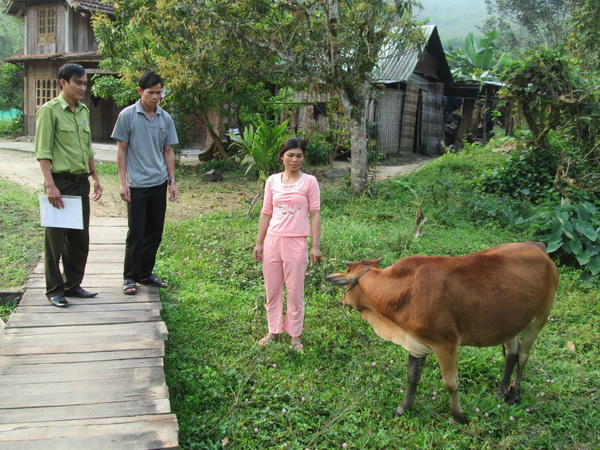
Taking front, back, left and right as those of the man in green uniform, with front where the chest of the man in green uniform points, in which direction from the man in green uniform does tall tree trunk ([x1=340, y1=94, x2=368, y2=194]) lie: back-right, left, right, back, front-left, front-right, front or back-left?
left

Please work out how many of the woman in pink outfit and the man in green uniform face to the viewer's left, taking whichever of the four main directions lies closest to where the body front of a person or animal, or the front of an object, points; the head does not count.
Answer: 0

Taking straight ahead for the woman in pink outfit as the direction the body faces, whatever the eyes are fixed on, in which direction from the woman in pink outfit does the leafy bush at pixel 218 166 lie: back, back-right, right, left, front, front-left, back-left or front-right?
back

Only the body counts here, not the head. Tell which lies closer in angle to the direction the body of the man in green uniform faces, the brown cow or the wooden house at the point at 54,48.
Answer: the brown cow

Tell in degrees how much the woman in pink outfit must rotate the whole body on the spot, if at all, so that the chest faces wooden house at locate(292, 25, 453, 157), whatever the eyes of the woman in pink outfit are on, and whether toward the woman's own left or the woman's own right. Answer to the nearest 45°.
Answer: approximately 180°

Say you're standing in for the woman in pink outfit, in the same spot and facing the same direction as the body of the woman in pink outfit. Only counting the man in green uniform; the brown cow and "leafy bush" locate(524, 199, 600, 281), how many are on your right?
1

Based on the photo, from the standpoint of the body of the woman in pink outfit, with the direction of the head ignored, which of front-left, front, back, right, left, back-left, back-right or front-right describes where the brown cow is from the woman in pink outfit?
front-left

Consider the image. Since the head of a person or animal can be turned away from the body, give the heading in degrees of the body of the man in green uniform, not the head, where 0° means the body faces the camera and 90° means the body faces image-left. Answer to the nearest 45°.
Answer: approximately 315°

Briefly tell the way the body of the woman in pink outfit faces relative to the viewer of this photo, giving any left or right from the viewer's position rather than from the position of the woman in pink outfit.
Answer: facing the viewer

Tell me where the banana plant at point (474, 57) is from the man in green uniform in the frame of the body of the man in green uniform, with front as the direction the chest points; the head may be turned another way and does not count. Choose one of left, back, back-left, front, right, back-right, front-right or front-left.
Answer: left

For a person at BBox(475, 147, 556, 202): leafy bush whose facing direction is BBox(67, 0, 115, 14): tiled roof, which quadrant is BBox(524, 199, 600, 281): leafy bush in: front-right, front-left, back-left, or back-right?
back-left

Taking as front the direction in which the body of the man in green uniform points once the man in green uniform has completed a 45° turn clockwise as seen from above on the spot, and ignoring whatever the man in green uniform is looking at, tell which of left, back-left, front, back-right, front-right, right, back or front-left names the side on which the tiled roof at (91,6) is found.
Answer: back

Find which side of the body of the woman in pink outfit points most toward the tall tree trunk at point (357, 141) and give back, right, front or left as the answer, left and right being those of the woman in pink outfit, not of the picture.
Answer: back

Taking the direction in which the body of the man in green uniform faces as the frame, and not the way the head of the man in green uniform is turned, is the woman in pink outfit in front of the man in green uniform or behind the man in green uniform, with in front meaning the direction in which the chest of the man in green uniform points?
in front

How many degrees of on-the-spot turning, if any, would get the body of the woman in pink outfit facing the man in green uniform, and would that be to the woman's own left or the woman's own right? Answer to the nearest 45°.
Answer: approximately 90° to the woman's own right
